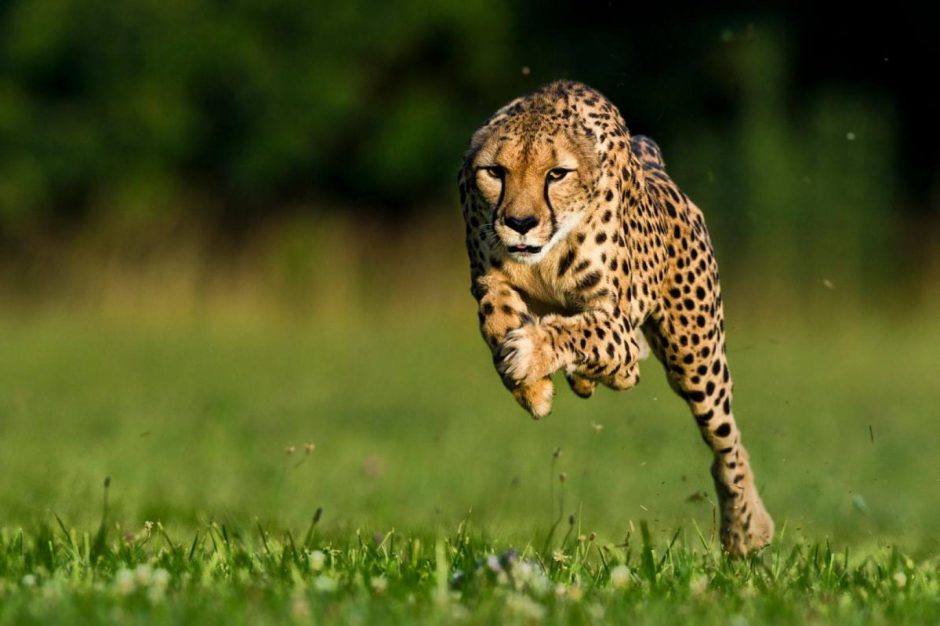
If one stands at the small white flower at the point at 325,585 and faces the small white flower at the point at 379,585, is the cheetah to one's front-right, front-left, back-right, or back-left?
front-left

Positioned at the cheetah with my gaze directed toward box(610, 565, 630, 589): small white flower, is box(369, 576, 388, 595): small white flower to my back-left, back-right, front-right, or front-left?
front-right

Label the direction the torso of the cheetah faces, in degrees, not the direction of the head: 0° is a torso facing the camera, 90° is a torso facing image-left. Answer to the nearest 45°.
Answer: approximately 45°

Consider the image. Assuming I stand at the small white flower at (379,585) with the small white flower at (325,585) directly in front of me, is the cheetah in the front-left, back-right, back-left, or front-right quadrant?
back-right
